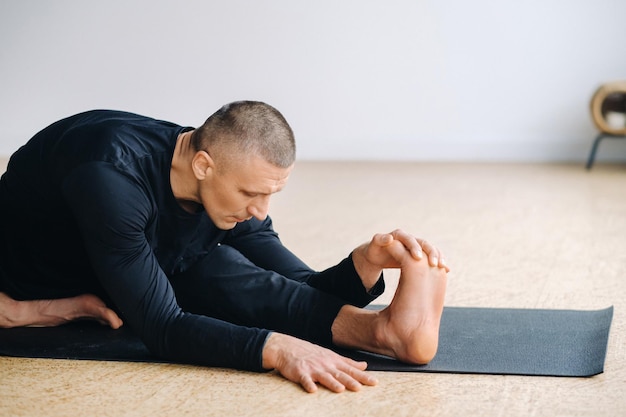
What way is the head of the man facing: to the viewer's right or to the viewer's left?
to the viewer's right

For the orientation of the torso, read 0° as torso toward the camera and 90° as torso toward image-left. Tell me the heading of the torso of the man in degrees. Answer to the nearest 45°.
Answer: approximately 270°
